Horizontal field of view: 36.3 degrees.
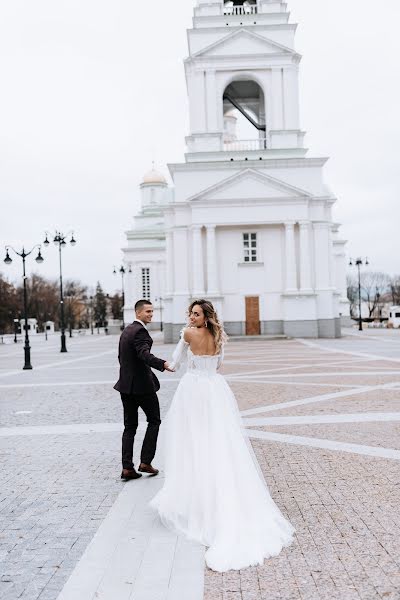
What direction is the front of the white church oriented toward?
toward the camera

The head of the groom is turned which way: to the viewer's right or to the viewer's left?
to the viewer's right

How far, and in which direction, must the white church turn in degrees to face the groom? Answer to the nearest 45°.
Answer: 0° — it already faces them

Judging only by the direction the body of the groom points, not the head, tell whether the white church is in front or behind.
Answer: in front

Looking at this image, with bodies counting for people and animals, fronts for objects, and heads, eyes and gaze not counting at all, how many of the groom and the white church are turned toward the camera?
1

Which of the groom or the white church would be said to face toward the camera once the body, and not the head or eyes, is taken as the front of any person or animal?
the white church
